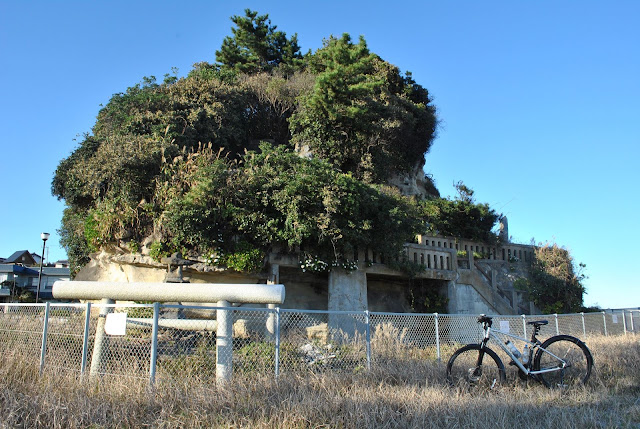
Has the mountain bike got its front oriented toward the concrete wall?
no

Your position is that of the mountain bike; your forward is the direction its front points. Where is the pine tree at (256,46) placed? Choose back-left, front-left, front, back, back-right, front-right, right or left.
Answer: front-right

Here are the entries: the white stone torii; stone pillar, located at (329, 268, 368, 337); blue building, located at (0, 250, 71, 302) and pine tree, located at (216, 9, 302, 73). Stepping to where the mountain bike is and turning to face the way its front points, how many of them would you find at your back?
0

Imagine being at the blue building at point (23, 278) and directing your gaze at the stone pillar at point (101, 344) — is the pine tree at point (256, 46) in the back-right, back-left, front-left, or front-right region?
front-left

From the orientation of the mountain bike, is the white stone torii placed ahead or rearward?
ahead

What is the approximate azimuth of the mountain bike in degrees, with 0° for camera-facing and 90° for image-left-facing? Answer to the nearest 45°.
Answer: approximately 90°

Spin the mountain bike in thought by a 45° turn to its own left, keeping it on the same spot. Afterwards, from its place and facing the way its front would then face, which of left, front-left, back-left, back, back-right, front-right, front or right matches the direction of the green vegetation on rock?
right
